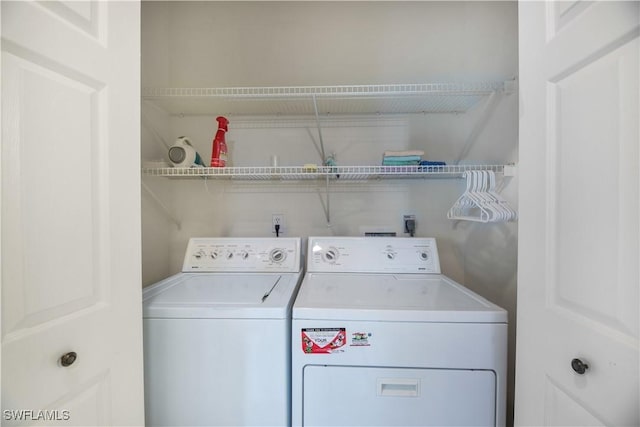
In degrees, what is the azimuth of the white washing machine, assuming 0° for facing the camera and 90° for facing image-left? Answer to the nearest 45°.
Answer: approximately 0°

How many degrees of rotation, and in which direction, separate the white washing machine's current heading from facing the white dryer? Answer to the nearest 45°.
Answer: approximately 45° to its left

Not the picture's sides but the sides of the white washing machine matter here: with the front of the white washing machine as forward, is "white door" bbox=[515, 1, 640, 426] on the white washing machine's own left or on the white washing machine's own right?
on the white washing machine's own left

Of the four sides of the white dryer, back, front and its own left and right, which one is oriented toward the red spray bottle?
right

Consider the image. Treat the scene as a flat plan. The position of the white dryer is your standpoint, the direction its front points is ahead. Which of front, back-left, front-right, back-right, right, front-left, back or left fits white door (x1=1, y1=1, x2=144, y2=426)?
front-right

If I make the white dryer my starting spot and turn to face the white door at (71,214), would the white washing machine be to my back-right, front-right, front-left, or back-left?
front-right

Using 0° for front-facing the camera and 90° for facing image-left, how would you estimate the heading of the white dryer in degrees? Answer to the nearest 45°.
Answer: approximately 0°

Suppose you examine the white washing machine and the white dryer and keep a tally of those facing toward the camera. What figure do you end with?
2
